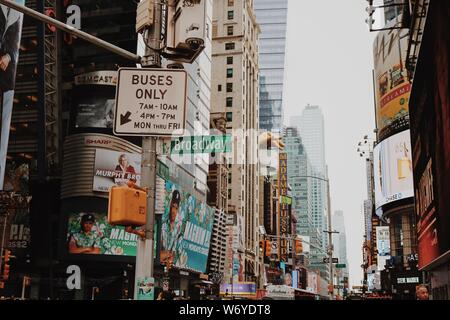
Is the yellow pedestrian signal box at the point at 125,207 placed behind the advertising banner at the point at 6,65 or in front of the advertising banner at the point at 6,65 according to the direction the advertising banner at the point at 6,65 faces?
in front

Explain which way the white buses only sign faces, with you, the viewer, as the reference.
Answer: facing the viewer

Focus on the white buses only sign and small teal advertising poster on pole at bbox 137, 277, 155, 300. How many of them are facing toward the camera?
2

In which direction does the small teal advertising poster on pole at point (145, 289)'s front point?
toward the camera

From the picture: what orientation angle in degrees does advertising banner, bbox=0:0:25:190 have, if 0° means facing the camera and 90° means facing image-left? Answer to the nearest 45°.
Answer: approximately 315°
